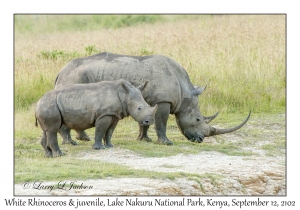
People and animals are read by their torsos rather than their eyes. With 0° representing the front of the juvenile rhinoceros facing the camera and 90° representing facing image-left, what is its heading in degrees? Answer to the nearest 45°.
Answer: approximately 270°

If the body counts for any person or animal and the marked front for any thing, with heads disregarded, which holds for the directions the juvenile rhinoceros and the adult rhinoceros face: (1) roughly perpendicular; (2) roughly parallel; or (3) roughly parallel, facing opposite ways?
roughly parallel

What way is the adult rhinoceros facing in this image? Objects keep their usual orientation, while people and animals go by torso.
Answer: to the viewer's right

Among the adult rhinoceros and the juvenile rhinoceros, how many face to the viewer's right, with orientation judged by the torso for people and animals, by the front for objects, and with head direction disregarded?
2

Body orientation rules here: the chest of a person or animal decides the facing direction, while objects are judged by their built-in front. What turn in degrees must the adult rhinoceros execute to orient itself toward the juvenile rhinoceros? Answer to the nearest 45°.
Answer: approximately 135° to its right
